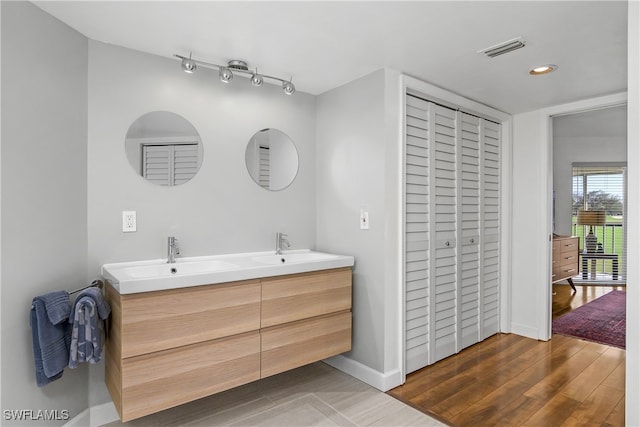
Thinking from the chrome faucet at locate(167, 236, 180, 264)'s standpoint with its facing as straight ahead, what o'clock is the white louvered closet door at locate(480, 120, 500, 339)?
The white louvered closet door is roughly at 9 o'clock from the chrome faucet.

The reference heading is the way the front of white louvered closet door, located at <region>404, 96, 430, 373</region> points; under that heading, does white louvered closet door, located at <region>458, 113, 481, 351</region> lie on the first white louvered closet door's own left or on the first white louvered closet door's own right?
on the first white louvered closet door's own left

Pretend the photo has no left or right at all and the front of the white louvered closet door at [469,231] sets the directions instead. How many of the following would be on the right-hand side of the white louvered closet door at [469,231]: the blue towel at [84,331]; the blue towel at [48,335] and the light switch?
3

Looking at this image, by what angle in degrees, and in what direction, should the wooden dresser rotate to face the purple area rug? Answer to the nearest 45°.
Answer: approximately 45° to its right

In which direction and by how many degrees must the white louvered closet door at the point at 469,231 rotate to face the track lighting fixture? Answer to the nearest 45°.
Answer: approximately 90° to its right

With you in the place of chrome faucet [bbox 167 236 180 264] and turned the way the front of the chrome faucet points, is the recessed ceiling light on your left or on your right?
on your left
